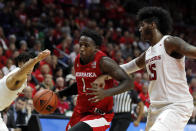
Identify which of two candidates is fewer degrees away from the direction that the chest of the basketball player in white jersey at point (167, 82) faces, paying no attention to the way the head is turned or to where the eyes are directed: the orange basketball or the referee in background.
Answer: the orange basketball

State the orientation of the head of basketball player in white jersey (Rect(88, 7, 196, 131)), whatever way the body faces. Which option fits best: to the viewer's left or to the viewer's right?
to the viewer's left

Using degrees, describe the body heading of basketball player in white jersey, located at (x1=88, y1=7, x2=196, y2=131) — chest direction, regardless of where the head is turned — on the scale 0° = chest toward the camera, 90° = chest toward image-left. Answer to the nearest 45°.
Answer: approximately 45°

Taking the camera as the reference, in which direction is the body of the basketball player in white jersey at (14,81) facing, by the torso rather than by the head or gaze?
to the viewer's right

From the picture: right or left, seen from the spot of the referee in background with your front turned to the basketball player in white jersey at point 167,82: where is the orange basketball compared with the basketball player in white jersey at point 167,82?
right

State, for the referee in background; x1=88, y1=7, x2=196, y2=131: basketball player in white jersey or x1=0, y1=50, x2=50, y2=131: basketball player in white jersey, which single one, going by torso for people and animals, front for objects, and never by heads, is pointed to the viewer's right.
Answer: x1=0, y1=50, x2=50, y2=131: basketball player in white jersey

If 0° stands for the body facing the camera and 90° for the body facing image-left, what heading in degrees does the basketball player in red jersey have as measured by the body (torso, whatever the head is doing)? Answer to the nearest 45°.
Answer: approximately 45°

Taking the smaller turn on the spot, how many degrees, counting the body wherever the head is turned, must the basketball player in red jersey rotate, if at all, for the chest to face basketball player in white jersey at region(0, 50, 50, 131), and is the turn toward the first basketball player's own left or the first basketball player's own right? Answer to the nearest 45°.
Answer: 0° — they already face them
